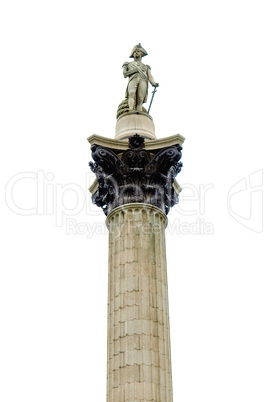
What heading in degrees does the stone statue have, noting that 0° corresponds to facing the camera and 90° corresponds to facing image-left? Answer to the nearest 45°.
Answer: approximately 0°
